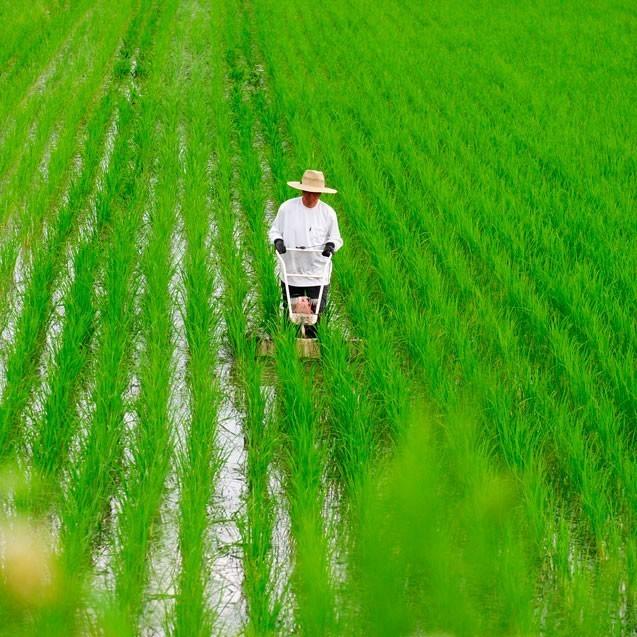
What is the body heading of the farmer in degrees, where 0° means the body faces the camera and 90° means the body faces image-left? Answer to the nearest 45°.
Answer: approximately 0°
